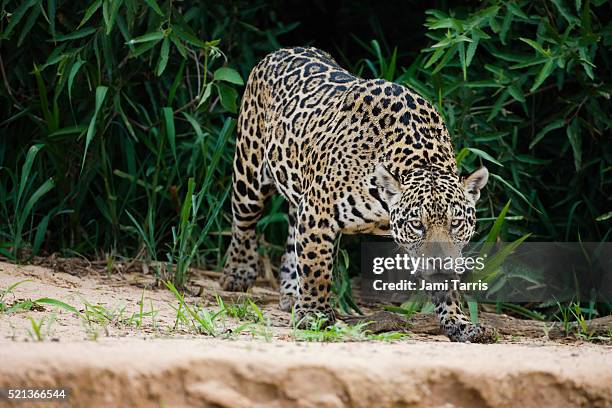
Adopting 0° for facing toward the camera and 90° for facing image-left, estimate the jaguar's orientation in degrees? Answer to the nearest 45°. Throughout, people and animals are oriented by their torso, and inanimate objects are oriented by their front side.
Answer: approximately 315°

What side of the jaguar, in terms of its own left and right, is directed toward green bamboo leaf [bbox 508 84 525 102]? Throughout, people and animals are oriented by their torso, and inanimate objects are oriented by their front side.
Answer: left

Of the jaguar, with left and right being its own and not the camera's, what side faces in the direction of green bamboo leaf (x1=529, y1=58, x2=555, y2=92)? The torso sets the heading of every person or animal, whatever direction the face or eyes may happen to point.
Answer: left

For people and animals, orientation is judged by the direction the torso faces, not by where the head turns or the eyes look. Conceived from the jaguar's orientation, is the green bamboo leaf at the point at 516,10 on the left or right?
on its left

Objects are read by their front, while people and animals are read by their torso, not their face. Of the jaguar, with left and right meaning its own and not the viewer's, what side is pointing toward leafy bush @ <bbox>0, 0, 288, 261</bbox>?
back

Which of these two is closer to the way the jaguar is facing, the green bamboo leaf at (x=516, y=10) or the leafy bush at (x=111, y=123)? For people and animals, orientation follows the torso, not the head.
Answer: the green bamboo leaf

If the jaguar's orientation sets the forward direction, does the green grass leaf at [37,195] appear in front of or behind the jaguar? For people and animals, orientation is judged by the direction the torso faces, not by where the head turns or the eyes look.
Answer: behind
